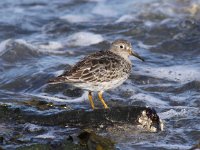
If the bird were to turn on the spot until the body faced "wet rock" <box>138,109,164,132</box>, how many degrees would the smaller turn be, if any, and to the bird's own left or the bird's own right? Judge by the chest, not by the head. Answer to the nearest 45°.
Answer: approximately 45° to the bird's own right

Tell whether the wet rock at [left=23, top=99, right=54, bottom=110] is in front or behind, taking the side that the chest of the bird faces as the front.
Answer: behind

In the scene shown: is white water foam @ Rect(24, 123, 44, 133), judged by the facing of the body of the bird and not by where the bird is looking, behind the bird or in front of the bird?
behind

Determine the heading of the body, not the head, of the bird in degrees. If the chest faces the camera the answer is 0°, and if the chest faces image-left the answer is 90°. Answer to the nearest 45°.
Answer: approximately 270°

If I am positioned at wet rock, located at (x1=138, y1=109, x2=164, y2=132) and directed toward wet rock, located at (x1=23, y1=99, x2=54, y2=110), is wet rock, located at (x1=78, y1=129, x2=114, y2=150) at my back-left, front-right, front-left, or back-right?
front-left
